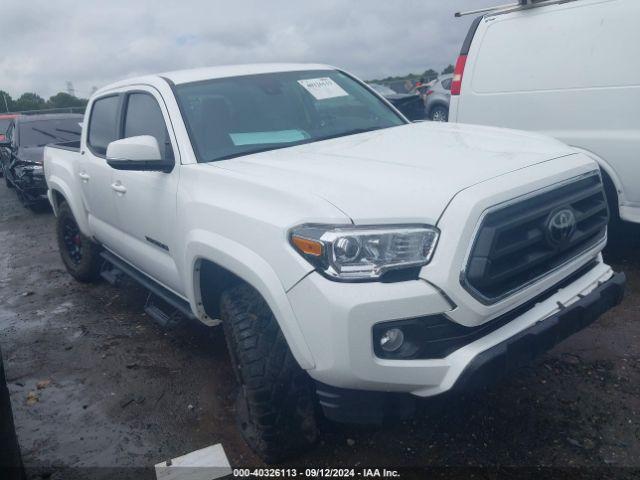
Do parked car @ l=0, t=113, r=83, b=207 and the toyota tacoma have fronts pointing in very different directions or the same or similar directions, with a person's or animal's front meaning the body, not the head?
same or similar directions

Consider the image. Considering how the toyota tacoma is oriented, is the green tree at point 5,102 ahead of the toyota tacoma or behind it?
behind

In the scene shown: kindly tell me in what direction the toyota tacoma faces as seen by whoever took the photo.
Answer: facing the viewer and to the right of the viewer

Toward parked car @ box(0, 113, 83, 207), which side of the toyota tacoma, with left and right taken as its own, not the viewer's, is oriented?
back

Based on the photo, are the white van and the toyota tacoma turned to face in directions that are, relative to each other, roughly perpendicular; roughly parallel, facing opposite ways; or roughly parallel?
roughly parallel

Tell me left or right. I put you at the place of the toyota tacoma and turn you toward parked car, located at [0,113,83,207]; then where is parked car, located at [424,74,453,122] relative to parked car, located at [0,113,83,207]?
right

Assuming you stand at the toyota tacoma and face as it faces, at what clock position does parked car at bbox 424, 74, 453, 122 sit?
The parked car is roughly at 8 o'clock from the toyota tacoma.

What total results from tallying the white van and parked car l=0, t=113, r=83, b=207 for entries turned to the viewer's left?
0

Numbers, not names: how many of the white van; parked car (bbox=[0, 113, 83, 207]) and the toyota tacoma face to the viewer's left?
0

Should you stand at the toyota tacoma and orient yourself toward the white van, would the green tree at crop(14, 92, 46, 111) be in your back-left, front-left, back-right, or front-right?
front-left
